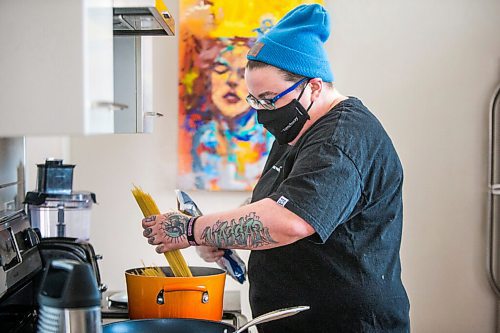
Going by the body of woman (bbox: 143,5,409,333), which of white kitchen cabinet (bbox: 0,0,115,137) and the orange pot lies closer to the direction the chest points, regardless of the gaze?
the orange pot

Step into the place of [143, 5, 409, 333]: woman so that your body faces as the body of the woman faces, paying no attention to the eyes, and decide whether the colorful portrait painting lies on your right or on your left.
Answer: on your right

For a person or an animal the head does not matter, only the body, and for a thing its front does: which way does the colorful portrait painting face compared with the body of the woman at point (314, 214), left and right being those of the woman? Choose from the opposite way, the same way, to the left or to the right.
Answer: to the left

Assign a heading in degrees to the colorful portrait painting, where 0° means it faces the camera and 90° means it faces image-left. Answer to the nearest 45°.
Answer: approximately 0°

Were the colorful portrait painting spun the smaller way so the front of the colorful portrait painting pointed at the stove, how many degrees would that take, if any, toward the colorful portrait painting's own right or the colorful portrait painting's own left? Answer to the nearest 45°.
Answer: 0° — it already faces it

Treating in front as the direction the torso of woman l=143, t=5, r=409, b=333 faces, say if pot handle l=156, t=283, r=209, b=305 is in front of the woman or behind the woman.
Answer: in front

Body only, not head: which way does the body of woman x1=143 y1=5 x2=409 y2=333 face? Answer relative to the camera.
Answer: to the viewer's left

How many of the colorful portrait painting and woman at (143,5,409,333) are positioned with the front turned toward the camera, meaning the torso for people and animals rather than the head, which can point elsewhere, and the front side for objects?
1

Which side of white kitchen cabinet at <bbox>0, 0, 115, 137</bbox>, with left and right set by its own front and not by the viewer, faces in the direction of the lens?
right

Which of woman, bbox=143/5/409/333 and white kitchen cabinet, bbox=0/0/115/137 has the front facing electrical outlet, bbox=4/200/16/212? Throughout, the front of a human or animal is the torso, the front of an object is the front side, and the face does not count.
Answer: the woman

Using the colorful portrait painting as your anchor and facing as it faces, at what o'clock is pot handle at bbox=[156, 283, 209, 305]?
The pot handle is roughly at 12 o'clock from the colorful portrait painting.

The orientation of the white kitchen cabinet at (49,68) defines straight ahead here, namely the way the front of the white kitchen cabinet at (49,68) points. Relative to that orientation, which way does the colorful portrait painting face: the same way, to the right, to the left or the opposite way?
to the right

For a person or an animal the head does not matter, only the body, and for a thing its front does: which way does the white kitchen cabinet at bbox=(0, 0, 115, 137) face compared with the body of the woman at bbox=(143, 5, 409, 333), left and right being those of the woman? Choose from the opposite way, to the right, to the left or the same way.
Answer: the opposite way

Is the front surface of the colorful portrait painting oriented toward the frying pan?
yes
